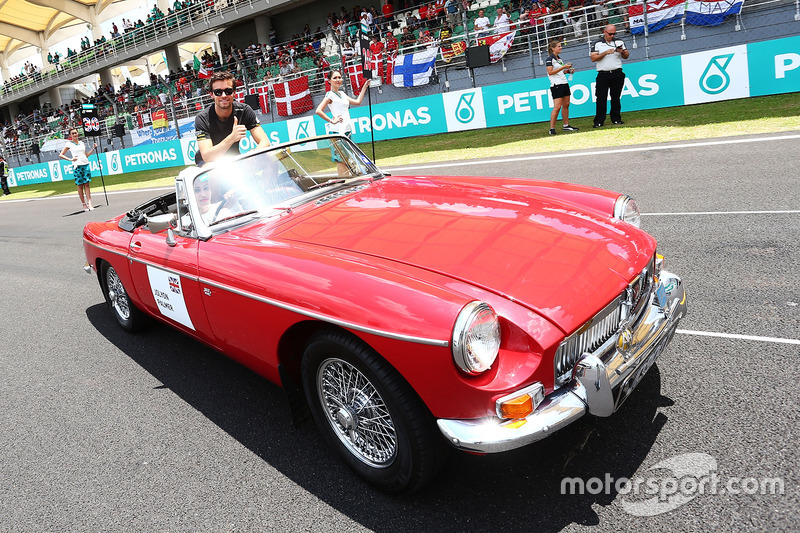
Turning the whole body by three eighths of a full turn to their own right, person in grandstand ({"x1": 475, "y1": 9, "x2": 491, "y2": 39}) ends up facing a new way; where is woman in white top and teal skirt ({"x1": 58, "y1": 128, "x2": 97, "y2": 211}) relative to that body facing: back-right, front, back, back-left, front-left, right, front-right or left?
left

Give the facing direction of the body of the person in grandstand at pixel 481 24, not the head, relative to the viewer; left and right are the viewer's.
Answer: facing the viewer

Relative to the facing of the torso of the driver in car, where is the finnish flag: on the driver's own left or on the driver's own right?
on the driver's own left

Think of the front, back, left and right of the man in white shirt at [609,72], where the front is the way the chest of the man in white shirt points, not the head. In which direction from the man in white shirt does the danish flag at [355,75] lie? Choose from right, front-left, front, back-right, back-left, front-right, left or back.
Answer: back-right

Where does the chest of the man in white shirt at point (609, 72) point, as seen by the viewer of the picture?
toward the camera

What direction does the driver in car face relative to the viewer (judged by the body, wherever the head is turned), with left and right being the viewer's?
facing the viewer and to the right of the viewer

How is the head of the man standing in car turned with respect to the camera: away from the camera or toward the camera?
toward the camera

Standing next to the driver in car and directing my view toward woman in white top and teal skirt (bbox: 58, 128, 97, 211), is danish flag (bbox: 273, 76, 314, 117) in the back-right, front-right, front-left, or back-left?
front-right

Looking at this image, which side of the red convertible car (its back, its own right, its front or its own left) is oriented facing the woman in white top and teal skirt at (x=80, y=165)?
back

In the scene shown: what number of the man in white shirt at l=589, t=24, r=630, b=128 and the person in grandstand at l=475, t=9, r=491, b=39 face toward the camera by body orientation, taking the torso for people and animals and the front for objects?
2

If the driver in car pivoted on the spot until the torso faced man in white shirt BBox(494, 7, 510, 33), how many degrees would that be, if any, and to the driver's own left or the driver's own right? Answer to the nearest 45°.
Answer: approximately 90° to the driver's own left

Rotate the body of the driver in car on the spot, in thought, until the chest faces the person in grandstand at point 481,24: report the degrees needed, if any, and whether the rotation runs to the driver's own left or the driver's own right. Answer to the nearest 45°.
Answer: approximately 90° to the driver's own left
